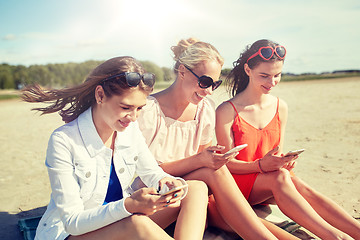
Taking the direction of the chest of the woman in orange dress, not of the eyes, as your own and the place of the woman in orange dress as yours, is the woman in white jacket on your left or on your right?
on your right

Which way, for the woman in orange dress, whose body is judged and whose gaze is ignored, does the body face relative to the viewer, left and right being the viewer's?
facing the viewer and to the right of the viewer

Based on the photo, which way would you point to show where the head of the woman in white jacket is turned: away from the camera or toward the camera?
toward the camera

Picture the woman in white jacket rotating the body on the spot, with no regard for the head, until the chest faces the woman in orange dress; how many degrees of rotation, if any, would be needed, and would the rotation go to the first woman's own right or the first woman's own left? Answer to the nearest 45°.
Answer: approximately 90° to the first woman's own left

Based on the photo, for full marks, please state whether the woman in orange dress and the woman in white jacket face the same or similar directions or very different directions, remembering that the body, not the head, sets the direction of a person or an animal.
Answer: same or similar directions

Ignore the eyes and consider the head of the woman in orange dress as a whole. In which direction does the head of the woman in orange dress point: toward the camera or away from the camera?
toward the camera

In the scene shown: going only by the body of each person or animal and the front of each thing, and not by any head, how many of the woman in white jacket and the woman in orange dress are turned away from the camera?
0
